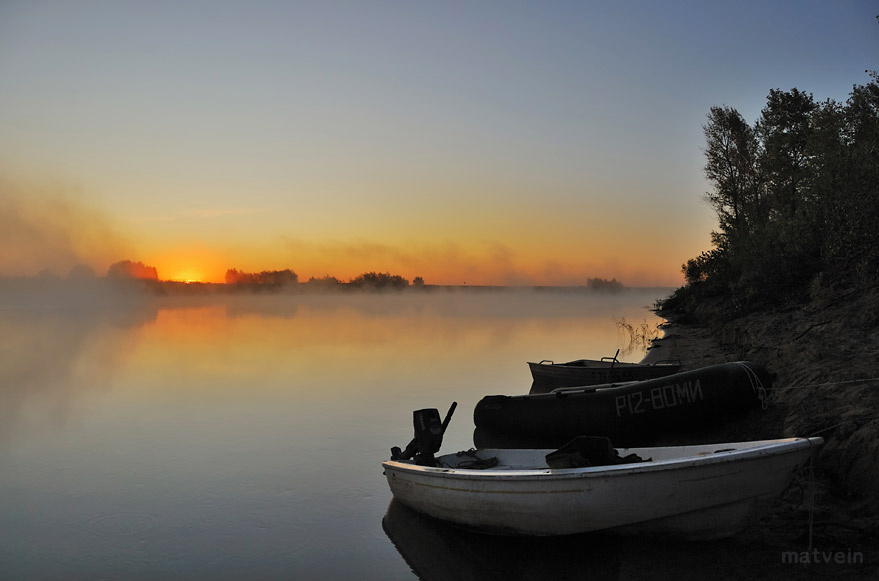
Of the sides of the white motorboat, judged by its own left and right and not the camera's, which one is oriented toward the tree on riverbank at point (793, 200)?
left

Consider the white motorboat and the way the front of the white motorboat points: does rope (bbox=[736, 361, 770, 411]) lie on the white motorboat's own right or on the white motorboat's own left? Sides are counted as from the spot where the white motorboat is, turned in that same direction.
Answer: on the white motorboat's own left

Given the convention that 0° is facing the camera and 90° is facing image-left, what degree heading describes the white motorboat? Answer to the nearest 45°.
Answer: approximately 270°
